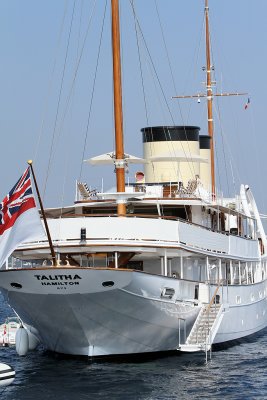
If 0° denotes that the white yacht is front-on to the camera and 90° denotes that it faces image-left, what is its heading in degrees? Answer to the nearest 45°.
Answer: approximately 225°

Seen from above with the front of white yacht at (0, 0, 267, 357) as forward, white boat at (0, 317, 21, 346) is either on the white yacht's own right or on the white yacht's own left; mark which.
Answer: on the white yacht's own left
